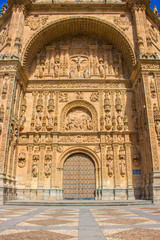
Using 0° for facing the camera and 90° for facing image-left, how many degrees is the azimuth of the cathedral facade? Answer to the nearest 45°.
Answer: approximately 0°
